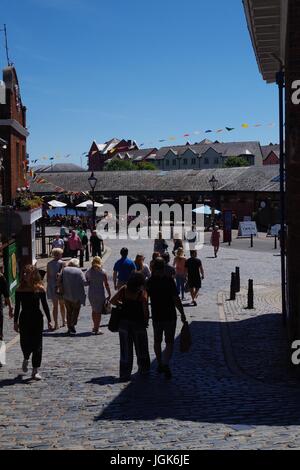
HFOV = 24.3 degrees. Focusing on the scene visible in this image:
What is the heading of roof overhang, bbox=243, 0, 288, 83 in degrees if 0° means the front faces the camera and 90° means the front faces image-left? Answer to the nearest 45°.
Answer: approximately 90°

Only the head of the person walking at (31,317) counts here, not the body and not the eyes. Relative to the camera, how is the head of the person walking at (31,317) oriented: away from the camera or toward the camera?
away from the camera

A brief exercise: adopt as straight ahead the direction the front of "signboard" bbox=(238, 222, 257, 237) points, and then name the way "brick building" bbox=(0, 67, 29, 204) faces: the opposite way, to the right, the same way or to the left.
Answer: to the left

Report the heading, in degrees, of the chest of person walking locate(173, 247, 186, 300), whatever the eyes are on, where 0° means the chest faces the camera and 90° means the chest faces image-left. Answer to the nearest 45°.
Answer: approximately 180°

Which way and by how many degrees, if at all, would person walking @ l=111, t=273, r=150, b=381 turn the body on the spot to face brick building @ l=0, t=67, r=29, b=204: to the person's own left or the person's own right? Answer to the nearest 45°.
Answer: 0° — they already face it

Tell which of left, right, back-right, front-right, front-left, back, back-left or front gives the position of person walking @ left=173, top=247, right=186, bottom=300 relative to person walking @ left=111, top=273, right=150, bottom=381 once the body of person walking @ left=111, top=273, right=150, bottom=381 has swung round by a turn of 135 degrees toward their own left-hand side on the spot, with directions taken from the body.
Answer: back-right

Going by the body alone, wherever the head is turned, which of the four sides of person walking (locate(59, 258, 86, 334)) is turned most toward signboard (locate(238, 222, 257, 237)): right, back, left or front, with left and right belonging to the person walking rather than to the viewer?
front

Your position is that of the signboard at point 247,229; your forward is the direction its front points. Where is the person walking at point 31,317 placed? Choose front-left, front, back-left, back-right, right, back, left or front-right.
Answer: front

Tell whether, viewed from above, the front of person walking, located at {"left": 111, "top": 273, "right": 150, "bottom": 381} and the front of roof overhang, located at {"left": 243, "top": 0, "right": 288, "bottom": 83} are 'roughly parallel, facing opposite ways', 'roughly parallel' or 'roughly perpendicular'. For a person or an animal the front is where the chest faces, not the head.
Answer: roughly perpendicular

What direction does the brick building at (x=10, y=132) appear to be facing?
to the viewer's right

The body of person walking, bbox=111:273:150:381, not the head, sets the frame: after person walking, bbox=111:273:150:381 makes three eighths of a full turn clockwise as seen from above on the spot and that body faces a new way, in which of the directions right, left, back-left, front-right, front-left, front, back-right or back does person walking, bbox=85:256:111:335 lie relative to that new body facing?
back-left

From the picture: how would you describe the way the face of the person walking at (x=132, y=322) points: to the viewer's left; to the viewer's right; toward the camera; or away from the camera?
away from the camera

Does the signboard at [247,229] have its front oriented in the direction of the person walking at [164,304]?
yes

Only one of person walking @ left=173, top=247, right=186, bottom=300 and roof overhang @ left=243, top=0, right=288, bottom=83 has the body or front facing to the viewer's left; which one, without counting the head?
the roof overhang

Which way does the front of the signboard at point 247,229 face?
toward the camera
